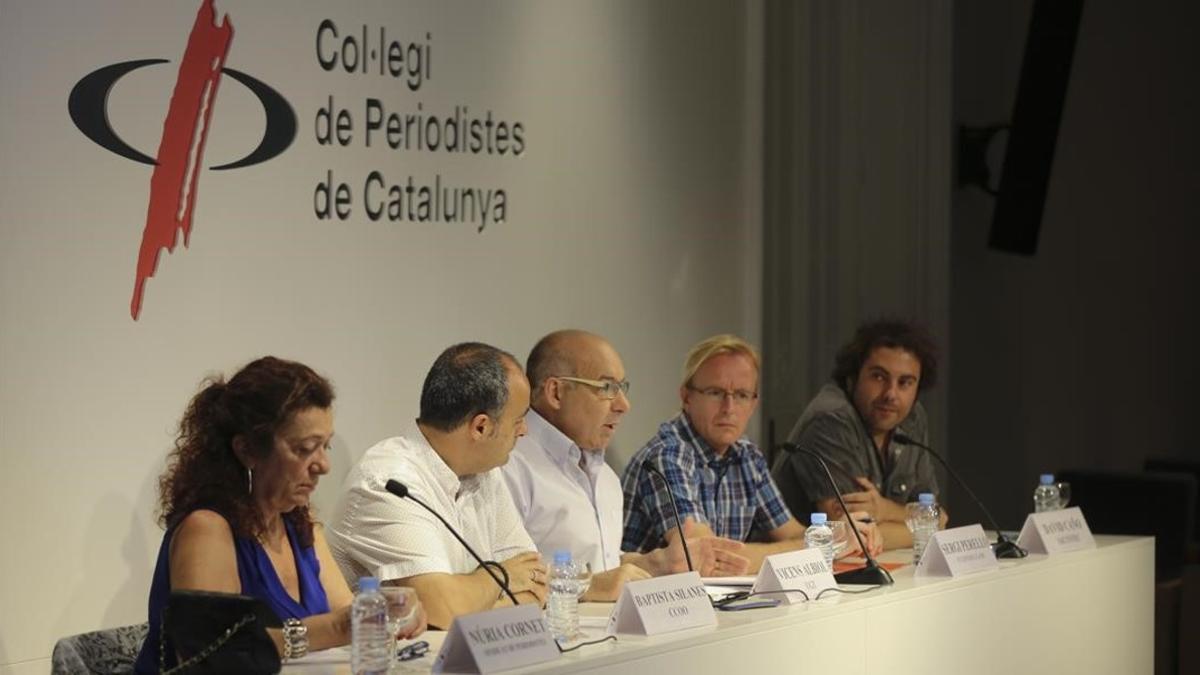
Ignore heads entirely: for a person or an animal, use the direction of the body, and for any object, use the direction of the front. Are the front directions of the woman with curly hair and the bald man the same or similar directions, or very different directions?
same or similar directions

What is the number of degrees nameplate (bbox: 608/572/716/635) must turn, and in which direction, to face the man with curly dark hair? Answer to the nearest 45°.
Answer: approximately 135° to its left

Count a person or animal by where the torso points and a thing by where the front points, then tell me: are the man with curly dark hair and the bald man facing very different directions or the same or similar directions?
same or similar directions

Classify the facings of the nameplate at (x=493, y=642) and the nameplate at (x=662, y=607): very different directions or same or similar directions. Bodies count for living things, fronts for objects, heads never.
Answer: same or similar directions

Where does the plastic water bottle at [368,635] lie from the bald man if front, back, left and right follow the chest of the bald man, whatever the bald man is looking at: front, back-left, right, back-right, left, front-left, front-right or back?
front-right

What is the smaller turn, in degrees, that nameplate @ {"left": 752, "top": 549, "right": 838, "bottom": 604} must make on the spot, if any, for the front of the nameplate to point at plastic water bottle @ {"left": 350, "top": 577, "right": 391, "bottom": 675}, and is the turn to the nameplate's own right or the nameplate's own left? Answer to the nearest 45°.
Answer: approximately 90° to the nameplate's own right

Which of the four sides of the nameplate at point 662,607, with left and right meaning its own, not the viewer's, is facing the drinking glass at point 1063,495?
left

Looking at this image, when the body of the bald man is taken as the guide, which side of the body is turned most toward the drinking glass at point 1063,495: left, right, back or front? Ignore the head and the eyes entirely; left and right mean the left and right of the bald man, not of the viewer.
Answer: left

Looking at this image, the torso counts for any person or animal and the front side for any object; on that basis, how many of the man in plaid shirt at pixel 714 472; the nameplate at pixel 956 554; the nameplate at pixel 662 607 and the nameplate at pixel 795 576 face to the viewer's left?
0
